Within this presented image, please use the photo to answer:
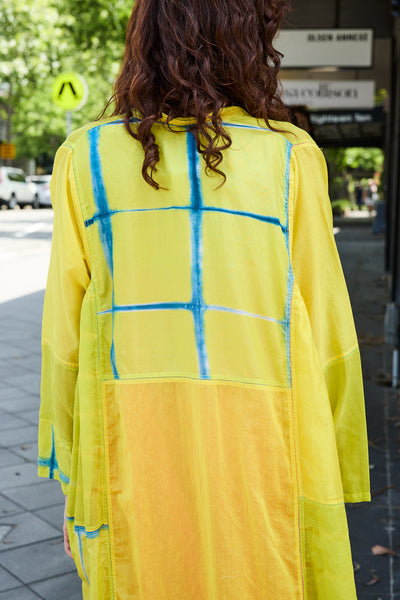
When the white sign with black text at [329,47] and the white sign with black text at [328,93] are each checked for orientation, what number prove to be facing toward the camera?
2

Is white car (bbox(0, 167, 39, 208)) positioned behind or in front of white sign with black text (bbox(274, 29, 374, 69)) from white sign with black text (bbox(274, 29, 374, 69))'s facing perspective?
behind

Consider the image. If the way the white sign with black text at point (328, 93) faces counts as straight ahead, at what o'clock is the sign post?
The sign post is roughly at 4 o'clock from the white sign with black text.

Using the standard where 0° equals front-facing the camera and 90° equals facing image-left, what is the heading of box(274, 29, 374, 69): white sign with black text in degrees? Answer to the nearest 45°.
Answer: approximately 0°

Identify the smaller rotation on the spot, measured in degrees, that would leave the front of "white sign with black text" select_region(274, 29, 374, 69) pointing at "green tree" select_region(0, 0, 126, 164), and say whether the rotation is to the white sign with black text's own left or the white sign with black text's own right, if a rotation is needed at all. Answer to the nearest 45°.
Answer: approximately 135° to the white sign with black text's own right
